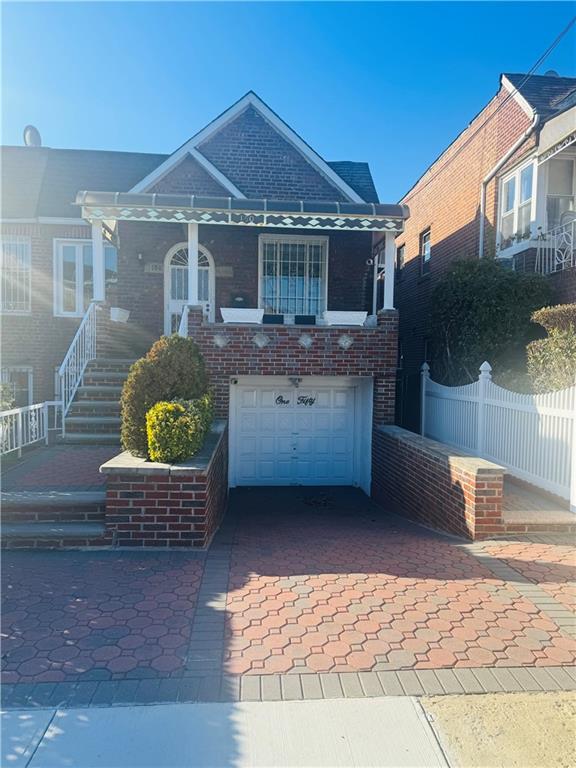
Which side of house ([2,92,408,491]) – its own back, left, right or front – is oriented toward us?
front

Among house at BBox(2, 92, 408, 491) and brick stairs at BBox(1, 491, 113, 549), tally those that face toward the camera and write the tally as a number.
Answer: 2

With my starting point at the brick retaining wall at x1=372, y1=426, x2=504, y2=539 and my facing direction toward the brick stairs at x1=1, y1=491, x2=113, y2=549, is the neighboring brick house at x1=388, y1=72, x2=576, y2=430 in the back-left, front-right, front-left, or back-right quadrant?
back-right

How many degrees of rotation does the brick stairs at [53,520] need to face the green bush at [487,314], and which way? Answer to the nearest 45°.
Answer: approximately 90° to its left

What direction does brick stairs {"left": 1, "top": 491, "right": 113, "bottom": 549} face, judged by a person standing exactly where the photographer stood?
facing the viewer

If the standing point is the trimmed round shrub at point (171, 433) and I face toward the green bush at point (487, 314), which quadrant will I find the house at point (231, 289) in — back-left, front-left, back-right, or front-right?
front-left

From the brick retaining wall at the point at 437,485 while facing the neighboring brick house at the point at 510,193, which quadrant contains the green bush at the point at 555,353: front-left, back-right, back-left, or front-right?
front-right

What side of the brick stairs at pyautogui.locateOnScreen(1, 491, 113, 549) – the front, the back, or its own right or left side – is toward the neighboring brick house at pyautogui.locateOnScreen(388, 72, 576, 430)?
left

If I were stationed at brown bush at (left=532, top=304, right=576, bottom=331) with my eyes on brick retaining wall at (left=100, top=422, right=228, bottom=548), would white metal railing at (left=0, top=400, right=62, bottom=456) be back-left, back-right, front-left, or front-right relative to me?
front-right

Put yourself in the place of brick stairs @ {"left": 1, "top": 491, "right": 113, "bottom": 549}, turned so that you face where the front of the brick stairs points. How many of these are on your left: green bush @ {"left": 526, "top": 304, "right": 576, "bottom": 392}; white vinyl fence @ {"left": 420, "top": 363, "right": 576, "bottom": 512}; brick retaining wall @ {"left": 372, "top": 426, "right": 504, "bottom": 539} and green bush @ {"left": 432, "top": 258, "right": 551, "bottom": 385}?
4

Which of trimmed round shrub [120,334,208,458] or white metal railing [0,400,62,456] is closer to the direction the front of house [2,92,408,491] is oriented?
the trimmed round shrub

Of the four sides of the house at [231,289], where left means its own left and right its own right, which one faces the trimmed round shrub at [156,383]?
front

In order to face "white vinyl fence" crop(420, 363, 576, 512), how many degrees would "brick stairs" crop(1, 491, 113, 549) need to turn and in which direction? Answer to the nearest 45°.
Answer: approximately 90° to its left

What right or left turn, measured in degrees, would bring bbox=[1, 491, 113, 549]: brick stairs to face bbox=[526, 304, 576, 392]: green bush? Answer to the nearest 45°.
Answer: approximately 90° to its left

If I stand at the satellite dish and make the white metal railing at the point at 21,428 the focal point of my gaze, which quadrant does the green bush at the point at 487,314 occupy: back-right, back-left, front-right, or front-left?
front-left

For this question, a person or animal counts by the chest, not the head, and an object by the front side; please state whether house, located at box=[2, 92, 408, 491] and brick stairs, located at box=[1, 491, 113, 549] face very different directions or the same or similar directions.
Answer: same or similar directions

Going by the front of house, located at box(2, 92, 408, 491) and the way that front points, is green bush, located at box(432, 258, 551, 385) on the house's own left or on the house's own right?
on the house's own left
